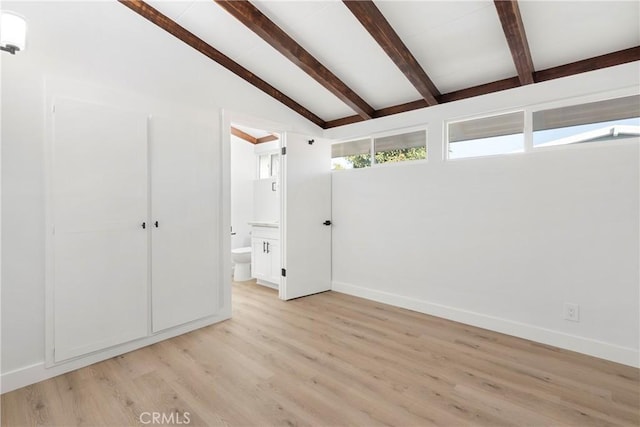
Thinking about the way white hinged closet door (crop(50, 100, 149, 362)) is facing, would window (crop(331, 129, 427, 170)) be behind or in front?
in front

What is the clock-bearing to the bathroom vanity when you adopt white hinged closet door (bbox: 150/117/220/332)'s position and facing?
The bathroom vanity is roughly at 9 o'clock from the white hinged closet door.

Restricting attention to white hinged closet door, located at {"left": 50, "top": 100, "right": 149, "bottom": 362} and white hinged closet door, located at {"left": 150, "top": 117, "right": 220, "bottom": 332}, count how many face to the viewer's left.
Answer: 0

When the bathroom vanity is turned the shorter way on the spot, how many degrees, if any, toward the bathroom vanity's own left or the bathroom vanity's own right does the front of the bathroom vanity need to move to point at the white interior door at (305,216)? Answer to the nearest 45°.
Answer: approximately 90° to the bathroom vanity's own left

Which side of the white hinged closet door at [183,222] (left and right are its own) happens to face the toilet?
left

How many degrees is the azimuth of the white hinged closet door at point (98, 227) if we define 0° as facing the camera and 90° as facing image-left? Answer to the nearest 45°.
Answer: approximately 315°

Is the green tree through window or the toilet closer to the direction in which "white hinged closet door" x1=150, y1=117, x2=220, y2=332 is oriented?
the green tree through window

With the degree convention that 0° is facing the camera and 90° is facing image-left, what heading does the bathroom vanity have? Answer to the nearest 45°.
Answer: approximately 45°

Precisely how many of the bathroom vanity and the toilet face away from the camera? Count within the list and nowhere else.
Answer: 0

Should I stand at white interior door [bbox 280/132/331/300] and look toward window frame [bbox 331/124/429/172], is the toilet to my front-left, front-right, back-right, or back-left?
back-left

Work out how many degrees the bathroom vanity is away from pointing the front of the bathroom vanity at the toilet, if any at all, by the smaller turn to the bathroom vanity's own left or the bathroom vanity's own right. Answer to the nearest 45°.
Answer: approximately 90° to the bathroom vanity's own right

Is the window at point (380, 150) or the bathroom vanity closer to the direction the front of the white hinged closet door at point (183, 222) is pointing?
the window
